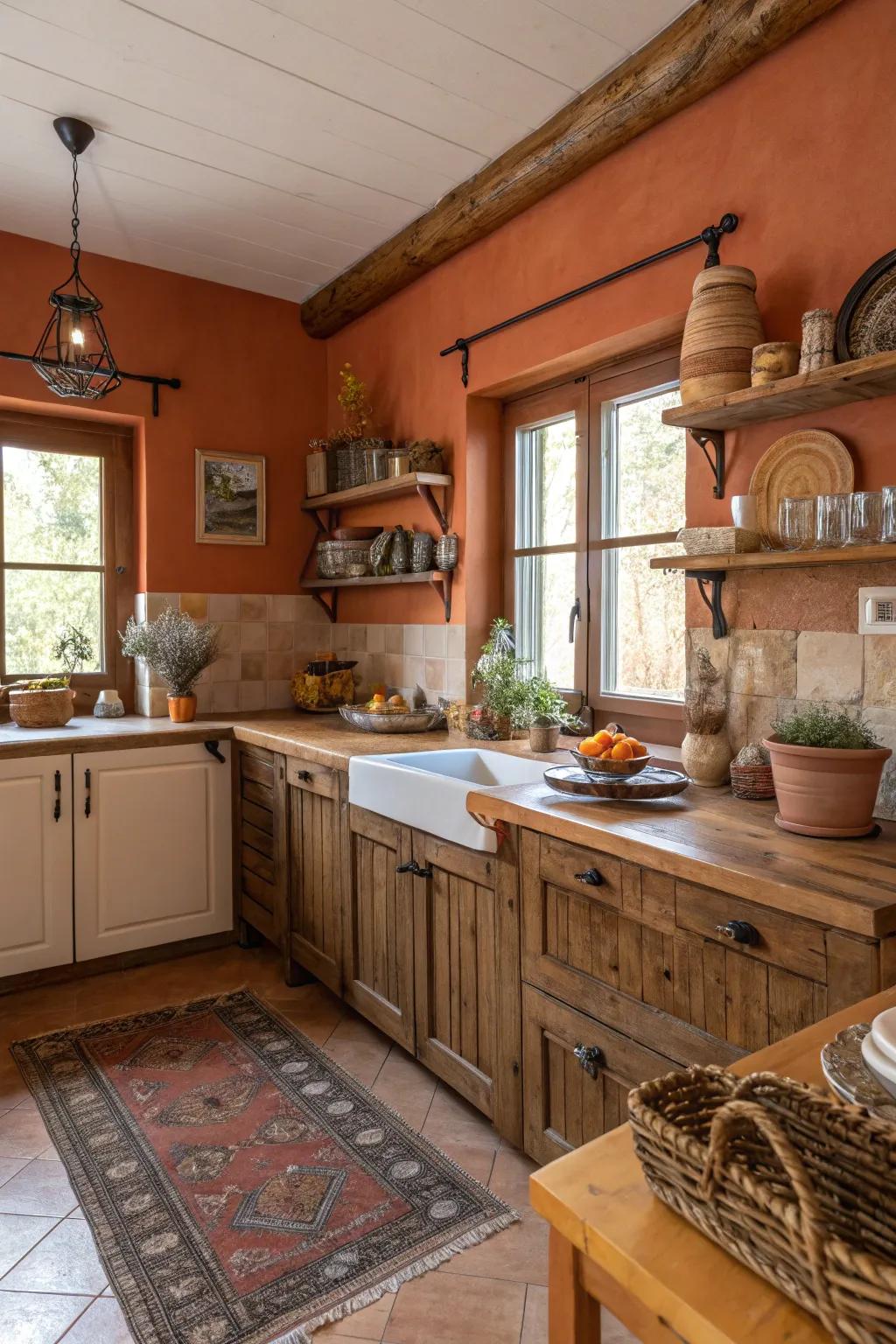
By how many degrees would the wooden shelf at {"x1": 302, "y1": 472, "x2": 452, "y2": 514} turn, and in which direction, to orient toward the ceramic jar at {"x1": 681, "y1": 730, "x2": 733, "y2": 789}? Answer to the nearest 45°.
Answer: approximately 90° to its left

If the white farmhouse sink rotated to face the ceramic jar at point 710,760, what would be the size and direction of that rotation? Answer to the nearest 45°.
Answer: approximately 90° to its left

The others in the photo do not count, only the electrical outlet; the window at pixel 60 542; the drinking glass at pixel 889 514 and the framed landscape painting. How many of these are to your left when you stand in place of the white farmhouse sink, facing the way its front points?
2

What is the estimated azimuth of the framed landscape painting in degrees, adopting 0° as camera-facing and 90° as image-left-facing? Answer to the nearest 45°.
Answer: approximately 0°

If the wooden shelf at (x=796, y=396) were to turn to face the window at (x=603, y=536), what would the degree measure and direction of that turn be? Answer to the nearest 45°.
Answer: approximately 90° to its right

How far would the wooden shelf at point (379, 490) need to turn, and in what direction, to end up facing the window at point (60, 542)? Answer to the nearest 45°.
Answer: approximately 45° to its right

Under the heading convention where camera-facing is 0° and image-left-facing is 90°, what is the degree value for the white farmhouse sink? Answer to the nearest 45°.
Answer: approximately 45°

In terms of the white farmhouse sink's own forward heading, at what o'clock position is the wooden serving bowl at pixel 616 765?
The wooden serving bowl is roughly at 9 o'clock from the white farmhouse sink.

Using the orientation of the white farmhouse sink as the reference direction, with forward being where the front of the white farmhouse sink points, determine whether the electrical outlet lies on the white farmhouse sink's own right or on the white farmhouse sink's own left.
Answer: on the white farmhouse sink's own left

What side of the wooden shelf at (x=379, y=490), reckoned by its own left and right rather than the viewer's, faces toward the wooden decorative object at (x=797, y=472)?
left

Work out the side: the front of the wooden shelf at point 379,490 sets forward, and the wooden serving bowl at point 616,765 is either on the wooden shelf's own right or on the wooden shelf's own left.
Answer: on the wooden shelf's own left
